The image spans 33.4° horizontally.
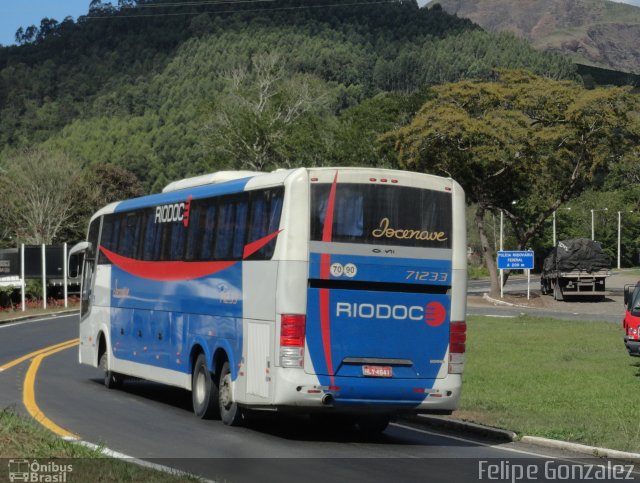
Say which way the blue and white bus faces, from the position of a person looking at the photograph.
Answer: facing away from the viewer and to the left of the viewer
